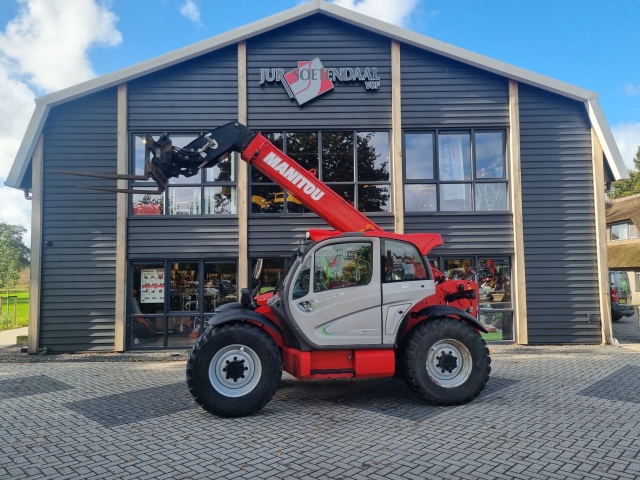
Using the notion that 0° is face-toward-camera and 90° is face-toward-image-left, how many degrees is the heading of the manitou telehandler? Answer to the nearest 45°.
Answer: approximately 90°

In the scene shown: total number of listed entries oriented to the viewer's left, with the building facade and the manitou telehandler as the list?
1

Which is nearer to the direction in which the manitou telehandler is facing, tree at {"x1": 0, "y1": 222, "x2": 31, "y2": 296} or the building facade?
the tree

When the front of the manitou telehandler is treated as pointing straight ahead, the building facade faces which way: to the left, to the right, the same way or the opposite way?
to the left

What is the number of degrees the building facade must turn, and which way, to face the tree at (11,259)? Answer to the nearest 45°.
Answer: approximately 135° to its right

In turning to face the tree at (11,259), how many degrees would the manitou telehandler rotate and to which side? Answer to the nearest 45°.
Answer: approximately 45° to its right

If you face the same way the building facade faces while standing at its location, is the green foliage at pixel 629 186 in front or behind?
behind

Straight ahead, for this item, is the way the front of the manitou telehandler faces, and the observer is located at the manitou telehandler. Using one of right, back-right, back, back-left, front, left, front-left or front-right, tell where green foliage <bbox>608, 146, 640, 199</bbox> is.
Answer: back-right

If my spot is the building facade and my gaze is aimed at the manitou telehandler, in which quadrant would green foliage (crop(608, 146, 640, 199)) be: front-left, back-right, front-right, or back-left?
back-left

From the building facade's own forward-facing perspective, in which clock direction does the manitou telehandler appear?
The manitou telehandler is roughly at 12 o'clock from the building facade.

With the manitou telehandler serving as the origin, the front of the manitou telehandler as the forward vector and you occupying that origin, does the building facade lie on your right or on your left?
on your right
